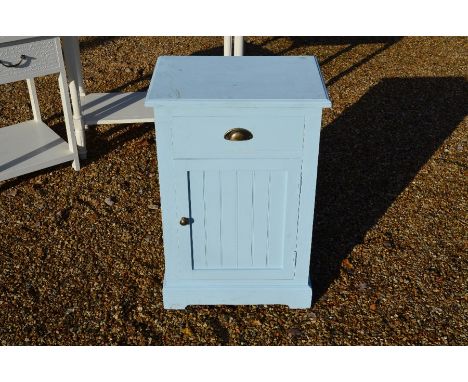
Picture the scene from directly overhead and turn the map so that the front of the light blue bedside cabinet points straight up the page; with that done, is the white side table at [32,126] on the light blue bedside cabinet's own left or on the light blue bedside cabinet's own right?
on the light blue bedside cabinet's own right

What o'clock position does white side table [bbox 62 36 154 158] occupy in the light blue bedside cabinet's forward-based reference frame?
The white side table is roughly at 5 o'clock from the light blue bedside cabinet.

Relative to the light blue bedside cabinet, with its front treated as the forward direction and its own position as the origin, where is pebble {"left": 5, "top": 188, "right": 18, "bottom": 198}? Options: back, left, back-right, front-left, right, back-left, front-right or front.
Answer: back-right

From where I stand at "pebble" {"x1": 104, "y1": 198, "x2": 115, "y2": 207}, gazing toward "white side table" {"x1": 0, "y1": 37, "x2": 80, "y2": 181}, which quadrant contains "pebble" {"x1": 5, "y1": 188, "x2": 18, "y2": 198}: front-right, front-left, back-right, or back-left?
front-left

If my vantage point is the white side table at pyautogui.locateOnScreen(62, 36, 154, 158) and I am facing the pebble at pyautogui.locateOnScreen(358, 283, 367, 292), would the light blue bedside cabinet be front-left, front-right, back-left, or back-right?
front-right

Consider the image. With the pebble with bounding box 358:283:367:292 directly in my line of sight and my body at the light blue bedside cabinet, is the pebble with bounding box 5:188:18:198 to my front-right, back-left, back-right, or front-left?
back-left

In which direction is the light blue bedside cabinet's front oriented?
toward the camera
